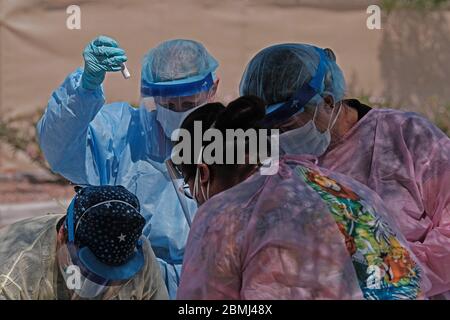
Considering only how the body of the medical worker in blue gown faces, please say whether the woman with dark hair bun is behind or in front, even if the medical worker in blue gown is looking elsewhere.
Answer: in front

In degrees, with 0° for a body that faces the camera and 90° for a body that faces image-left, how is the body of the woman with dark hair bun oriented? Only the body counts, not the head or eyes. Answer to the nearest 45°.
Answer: approximately 135°

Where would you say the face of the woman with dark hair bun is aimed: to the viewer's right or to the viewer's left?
to the viewer's left

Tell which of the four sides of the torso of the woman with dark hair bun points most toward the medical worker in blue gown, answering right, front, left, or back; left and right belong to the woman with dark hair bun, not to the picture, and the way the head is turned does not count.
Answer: front

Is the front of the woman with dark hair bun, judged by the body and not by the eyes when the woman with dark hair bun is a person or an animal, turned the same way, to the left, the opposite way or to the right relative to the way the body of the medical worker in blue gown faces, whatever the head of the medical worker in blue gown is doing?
the opposite way
